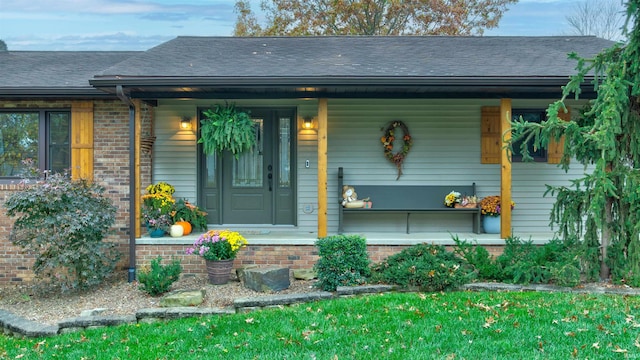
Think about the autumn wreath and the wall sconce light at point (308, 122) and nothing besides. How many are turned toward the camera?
2

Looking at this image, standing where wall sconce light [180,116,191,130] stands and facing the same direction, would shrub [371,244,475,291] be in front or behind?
in front

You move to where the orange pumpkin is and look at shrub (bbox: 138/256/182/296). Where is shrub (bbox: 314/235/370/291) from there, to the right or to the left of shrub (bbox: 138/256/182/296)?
left

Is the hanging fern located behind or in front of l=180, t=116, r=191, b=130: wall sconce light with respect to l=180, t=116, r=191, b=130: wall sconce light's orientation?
in front

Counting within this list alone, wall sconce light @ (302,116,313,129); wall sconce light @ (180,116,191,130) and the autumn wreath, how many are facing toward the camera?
3

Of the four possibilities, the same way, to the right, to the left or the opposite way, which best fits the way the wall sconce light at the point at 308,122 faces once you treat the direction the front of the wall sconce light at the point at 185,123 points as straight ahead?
the same way

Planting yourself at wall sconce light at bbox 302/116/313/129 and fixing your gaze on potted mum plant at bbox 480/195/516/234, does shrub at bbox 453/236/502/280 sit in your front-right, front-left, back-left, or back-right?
front-right

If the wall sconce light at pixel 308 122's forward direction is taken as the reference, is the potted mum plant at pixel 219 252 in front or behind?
in front

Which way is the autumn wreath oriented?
toward the camera

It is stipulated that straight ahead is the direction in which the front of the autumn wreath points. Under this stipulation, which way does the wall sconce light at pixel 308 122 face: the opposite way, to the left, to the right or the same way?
the same way

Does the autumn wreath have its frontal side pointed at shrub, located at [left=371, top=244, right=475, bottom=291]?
yes

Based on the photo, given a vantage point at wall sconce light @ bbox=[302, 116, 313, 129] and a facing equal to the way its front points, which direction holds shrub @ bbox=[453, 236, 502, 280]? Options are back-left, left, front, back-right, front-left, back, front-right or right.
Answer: front-left

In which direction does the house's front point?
toward the camera

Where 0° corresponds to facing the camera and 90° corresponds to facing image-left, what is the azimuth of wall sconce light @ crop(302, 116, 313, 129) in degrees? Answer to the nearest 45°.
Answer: approximately 0°

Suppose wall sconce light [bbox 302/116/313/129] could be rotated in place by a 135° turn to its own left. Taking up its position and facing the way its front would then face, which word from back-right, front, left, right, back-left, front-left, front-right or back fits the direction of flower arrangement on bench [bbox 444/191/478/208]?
front-right

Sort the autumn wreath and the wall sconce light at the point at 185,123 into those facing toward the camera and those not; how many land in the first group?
2
